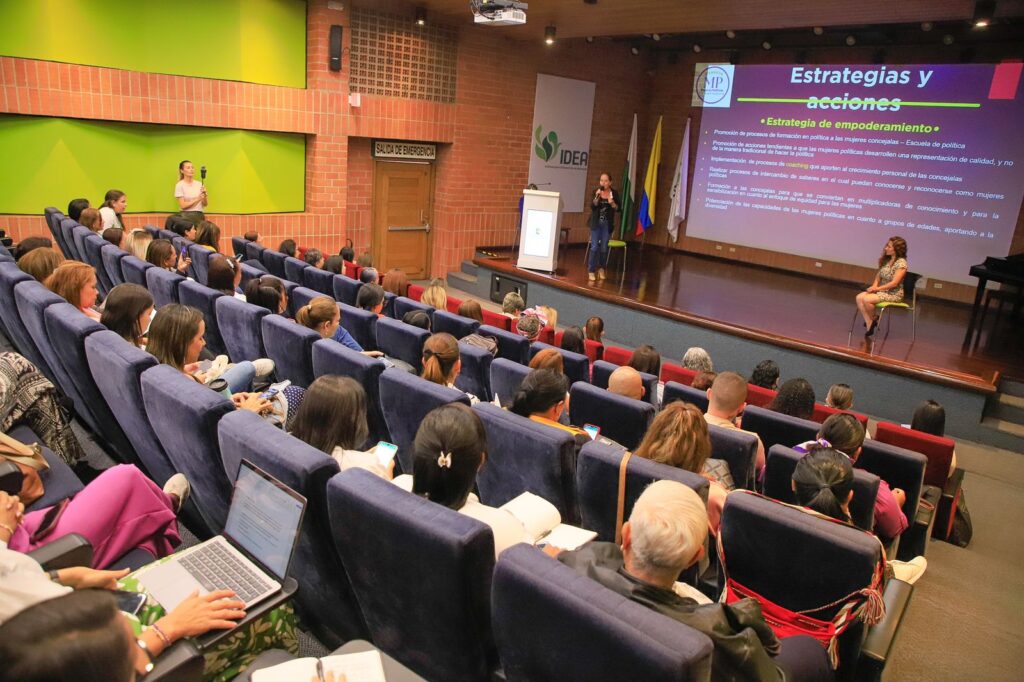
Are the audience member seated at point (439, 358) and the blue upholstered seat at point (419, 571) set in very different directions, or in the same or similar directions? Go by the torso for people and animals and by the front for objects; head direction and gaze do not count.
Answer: same or similar directions

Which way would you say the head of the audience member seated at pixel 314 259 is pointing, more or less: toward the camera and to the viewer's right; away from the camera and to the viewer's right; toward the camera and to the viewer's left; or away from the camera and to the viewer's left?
away from the camera and to the viewer's right

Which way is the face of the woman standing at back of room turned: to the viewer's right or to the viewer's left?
to the viewer's right

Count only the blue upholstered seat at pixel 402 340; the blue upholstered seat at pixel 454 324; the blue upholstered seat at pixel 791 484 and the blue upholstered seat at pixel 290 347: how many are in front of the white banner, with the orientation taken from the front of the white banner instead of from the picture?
4

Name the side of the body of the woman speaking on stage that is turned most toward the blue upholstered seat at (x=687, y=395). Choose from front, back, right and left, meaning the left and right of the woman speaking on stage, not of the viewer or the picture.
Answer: front

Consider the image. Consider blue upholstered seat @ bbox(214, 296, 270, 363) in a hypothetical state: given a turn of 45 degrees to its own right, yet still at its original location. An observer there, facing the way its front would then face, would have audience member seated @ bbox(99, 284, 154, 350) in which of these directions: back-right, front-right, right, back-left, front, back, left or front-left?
back-right

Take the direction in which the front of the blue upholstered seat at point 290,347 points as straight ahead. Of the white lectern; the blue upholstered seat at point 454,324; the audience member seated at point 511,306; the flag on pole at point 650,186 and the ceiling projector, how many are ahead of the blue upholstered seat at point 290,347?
5

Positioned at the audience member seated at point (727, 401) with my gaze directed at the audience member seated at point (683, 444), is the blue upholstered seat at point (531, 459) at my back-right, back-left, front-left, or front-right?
front-right

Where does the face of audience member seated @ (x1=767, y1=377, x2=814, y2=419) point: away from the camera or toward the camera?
away from the camera

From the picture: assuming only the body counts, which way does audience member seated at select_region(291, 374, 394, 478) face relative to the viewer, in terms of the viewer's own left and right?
facing away from the viewer and to the right of the viewer

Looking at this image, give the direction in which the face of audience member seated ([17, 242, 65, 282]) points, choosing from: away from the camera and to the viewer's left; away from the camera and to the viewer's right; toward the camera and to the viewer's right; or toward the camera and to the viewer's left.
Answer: away from the camera and to the viewer's right

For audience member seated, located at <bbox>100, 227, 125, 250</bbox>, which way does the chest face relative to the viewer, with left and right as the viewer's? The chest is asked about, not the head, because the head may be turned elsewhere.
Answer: facing away from the viewer and to the right of the viewer

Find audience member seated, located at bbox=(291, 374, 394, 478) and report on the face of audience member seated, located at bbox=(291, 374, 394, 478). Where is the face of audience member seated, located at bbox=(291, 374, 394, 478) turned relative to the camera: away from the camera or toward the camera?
away from the camera

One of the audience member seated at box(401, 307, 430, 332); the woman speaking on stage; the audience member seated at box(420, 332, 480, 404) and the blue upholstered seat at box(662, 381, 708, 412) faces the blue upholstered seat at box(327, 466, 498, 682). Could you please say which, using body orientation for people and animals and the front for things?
the woman speaking on stage

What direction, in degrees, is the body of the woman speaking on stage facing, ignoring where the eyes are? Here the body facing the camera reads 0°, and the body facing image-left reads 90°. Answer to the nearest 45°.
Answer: approximately 0°

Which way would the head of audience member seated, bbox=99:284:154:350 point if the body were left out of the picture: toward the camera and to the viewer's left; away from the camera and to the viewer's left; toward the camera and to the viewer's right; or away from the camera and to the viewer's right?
away from the camera and to the viewer's right

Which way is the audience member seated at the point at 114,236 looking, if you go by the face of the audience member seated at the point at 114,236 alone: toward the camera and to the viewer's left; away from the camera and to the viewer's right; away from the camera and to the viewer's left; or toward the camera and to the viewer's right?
away from the camera and to the viewer's right

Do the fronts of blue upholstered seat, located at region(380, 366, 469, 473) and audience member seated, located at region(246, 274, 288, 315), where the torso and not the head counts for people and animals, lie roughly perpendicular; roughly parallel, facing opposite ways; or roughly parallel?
roughly parallel

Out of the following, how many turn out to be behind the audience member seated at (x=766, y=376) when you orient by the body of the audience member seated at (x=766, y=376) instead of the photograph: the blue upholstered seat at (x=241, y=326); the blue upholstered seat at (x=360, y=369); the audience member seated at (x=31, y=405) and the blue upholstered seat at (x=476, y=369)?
4

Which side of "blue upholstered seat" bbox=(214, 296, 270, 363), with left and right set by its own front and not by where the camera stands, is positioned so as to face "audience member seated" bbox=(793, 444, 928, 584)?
right

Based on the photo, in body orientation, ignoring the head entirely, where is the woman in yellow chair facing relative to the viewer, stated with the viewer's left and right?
facing to the left of the viewer

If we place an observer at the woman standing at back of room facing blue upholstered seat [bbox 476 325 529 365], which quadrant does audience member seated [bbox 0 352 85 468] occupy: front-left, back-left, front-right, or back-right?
front-right

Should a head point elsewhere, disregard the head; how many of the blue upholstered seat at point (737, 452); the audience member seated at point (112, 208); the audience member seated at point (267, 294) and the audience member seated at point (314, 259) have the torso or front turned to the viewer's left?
0
